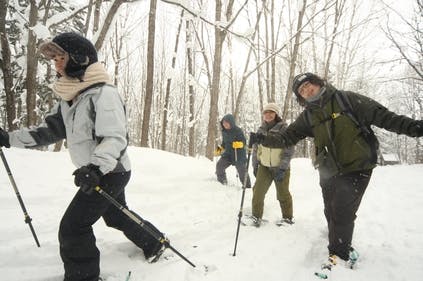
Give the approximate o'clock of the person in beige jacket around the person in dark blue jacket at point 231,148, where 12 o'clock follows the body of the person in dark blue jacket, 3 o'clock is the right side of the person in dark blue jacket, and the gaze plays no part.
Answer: The person in beige jacket is roughly at 10 o'clock from the person in dark blue jacket.

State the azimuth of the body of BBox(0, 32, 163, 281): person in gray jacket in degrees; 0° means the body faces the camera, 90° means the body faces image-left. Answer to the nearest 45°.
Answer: approximately 90°

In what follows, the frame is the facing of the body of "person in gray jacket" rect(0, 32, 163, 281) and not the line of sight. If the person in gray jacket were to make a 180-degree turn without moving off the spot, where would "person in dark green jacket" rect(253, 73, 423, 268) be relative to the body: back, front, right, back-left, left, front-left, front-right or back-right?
front

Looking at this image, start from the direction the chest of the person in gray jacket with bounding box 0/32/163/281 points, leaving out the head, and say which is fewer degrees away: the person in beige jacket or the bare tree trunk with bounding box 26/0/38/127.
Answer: the bare tree trunk

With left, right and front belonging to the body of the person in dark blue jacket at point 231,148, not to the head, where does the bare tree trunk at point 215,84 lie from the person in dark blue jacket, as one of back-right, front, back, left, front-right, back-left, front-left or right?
back-right

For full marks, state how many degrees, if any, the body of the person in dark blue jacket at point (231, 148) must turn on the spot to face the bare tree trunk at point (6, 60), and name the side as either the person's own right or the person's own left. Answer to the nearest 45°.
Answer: approximately 45° to the person's own right
